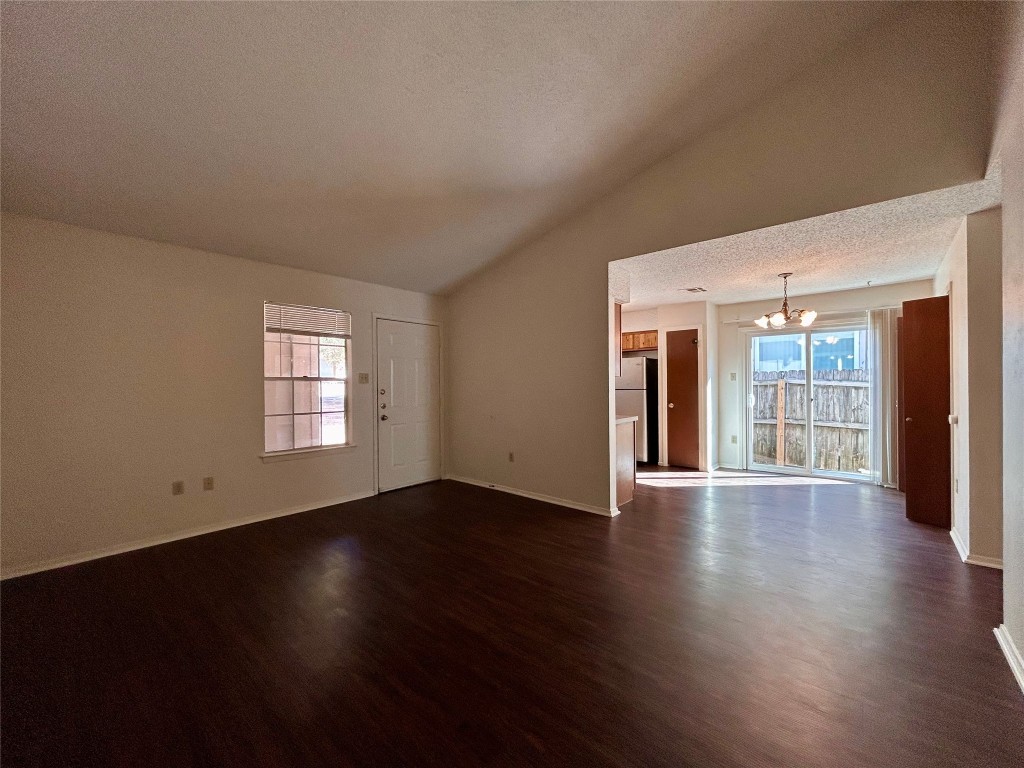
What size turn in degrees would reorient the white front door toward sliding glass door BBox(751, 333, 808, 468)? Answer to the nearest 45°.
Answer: approximately 45° to its left

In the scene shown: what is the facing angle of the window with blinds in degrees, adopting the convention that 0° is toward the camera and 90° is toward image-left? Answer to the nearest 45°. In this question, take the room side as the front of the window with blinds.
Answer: approximately 315°

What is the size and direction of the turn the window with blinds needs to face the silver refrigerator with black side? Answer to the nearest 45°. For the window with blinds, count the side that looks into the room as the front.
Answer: approximately 45° to its left

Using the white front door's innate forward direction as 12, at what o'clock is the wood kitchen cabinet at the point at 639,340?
The wood kitchen cabinet is roughly at 10 o'clock from the white front door.

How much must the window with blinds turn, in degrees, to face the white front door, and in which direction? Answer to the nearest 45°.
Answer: approximately 45° to its left
